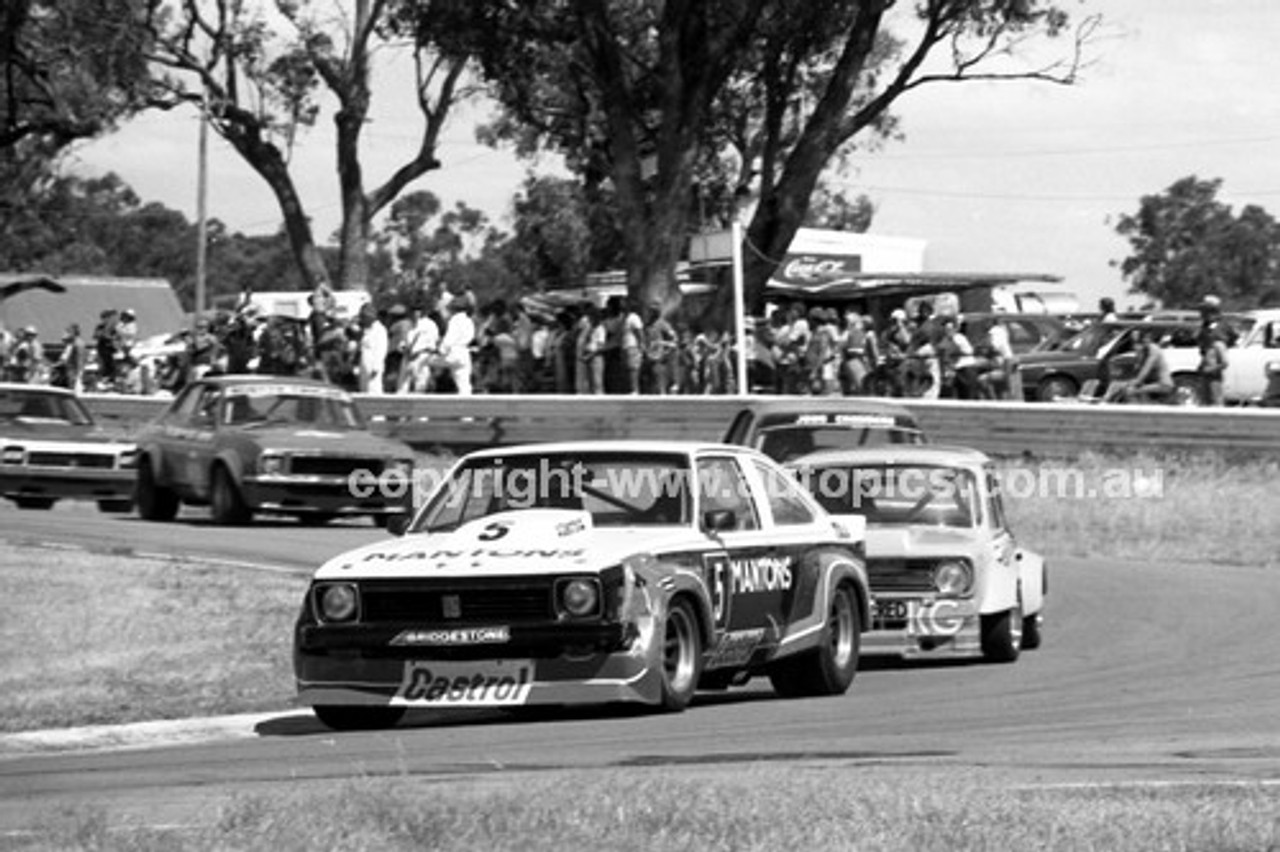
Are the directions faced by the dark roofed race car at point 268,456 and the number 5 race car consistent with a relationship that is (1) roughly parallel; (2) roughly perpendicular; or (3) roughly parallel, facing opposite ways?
roughly perpendicular

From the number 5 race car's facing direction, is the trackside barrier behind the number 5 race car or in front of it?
behind

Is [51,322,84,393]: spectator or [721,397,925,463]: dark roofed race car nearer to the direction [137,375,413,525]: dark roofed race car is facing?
the dark roofed race car

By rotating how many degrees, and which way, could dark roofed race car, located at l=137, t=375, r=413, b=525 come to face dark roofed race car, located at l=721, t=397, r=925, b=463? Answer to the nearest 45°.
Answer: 0° — it already faces it

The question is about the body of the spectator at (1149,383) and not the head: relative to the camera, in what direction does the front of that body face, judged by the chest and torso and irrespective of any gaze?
to the viewer's left

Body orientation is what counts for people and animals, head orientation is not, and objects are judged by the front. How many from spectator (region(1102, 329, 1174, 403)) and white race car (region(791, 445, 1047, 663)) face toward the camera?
1

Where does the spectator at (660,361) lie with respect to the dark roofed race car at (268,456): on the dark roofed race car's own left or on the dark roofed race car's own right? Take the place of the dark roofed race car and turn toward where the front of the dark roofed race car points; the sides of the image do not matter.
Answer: on the dark roofed race car's own left
